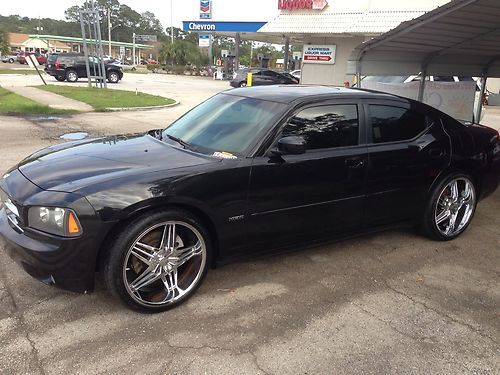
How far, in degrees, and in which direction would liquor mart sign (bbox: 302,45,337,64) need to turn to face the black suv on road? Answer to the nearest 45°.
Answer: approximately 90° to its right

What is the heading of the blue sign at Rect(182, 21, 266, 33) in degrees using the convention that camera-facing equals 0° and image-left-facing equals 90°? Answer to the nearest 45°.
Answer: approximately 0°

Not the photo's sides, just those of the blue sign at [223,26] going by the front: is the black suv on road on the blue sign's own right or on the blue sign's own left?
on the blue sign's own right

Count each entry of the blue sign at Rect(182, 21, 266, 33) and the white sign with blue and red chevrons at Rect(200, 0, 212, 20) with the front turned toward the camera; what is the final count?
2

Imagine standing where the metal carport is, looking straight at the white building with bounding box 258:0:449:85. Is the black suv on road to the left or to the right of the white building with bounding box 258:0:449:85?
left

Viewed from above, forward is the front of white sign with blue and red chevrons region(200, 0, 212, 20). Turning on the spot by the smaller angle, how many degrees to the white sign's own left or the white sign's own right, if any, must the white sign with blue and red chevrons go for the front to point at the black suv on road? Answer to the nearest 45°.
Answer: approximately 45° to the white sign's own right

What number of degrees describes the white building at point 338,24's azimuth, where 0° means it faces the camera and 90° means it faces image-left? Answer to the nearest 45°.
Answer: approximately 0°

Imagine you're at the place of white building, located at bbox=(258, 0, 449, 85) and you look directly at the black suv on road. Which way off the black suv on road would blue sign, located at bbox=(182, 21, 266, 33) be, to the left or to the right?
right

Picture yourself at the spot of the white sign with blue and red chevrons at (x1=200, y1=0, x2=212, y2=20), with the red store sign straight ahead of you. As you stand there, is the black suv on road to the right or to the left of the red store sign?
right
